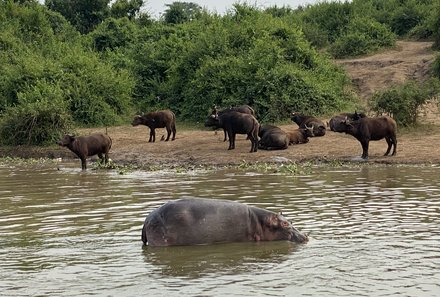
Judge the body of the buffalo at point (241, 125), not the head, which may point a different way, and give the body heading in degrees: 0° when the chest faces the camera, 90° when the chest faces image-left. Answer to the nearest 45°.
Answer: approximately 90°

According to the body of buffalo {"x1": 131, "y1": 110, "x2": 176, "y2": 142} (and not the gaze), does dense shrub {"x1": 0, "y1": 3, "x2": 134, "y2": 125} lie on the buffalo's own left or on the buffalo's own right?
on the buffalo's own right

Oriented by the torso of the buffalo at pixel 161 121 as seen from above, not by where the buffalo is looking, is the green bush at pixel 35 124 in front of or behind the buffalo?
in front

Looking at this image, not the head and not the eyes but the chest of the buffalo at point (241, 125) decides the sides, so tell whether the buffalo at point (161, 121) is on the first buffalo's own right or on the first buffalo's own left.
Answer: on the first buffalo's own right

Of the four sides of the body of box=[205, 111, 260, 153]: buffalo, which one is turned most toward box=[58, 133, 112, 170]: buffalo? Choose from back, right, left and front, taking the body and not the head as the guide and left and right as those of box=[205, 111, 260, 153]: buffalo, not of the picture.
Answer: front

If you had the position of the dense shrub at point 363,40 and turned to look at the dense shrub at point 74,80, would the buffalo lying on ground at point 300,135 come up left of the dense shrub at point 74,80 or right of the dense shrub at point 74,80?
left

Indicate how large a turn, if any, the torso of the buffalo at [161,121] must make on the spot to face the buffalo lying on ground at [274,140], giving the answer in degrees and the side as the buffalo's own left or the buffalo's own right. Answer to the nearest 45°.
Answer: approximately 135° to the buffalo's own left

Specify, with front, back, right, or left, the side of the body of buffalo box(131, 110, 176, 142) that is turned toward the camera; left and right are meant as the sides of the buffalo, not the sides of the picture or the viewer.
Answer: left

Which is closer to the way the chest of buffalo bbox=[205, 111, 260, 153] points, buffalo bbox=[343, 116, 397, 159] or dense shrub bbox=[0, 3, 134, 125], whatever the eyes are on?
the dense shrub

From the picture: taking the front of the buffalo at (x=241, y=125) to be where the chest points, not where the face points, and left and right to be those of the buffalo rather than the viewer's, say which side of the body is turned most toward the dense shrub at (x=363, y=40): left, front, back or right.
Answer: right

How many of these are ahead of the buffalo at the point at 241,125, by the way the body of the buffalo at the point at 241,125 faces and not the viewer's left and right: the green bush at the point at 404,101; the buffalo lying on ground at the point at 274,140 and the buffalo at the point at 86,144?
1

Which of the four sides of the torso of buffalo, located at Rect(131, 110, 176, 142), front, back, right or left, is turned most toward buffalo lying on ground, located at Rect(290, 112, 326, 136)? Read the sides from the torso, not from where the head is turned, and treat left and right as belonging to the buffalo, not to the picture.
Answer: back

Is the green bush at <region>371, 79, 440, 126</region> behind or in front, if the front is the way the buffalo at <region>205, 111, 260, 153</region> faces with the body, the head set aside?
behind

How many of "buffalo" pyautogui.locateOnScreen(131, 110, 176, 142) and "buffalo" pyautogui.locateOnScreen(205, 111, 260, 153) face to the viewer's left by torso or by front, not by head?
2
